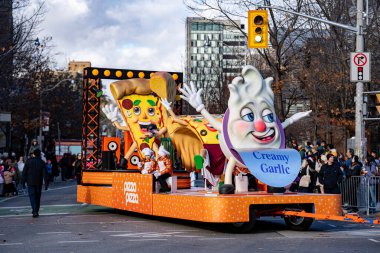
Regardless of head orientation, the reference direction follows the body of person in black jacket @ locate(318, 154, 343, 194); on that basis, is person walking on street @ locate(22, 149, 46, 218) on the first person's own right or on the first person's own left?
on the first person's own right

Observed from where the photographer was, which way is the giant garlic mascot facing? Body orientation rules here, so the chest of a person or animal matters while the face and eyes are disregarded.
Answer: facing the viewer and to the right of the viewer

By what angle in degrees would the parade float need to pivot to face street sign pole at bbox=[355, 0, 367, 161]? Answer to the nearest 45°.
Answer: approximately 90° to its left

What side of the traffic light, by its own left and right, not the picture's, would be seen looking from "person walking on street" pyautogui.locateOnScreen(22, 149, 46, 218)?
right

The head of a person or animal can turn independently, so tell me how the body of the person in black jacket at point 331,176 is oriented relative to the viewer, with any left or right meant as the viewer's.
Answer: facing the viewer

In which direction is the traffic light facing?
toward the camera

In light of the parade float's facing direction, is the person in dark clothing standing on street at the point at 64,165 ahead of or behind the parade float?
behind

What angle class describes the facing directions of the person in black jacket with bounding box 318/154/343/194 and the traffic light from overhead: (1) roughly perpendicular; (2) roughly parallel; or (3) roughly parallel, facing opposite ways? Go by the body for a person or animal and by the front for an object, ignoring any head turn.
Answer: roughly parallel
